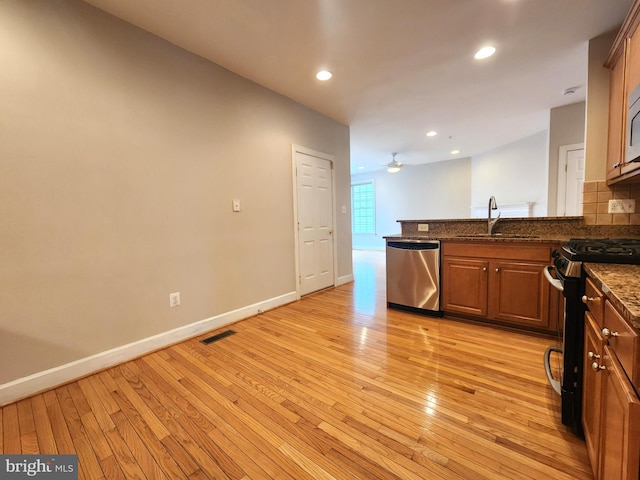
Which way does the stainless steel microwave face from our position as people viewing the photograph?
facing to the left of the viewer

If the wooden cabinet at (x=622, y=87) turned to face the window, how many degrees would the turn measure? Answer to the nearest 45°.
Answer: approximately 45° to its right

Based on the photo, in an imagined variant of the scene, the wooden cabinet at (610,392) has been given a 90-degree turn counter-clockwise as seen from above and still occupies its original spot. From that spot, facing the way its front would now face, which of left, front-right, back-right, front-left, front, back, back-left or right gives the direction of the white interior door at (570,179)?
back

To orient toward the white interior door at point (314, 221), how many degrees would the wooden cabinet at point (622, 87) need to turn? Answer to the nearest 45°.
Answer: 0° — it already faces it

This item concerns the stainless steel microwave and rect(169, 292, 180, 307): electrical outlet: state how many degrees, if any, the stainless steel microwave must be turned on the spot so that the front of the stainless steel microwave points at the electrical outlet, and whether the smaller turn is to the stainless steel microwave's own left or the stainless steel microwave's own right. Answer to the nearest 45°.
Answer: approximately 45° to the stainless steel microwave's own left

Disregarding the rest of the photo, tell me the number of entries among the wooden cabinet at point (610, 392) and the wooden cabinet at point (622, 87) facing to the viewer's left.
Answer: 2

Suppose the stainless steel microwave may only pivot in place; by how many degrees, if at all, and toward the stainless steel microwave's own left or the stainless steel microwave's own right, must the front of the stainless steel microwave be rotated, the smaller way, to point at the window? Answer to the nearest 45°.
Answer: approximately 45° to the stainless steel microwave's own right

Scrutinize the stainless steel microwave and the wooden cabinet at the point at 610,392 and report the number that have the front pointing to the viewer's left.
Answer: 2

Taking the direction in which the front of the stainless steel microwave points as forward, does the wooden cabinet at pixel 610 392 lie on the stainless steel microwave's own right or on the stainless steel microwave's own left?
on the stainless steel microwave's own left

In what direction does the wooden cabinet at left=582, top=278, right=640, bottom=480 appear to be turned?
to the viewer's left

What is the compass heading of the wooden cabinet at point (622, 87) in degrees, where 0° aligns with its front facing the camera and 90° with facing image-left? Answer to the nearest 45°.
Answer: approximately 90°
